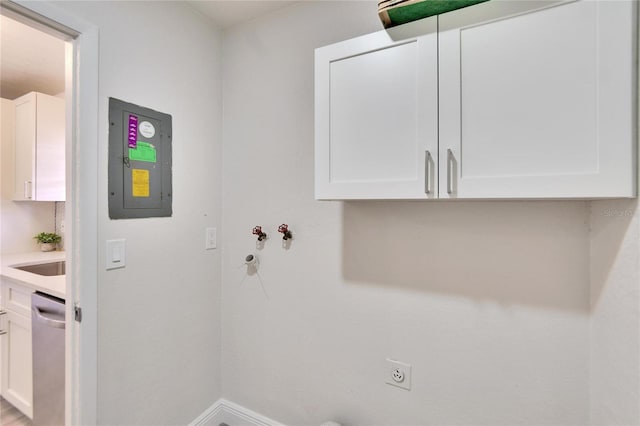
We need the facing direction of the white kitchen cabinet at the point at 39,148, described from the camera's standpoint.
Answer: facing the viewer and to the left of the viewer

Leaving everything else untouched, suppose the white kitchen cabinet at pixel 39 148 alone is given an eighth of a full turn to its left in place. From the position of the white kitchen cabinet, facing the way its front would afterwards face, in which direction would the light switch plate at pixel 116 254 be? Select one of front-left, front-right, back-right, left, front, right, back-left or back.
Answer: front

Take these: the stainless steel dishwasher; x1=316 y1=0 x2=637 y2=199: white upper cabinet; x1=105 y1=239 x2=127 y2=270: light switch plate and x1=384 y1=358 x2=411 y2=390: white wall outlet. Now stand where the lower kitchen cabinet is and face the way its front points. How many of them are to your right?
0

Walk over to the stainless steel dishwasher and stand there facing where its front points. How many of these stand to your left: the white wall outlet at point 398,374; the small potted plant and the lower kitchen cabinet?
1

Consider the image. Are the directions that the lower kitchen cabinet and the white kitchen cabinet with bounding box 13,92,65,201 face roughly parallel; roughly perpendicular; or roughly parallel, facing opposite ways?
roughly parallel

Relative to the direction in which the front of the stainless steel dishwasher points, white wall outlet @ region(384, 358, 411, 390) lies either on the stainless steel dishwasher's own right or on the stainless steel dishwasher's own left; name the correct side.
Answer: on the stainless steel dishwasher's own left

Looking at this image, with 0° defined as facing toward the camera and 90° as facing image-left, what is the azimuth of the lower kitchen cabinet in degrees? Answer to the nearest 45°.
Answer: approximately 45°

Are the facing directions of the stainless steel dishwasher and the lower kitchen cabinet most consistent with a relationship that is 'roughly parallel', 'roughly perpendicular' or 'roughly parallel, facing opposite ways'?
roughly parallel

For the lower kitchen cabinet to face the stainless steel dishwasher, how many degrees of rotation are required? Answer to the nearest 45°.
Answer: approximately 45° to its left

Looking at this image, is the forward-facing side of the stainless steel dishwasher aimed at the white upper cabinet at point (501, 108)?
no

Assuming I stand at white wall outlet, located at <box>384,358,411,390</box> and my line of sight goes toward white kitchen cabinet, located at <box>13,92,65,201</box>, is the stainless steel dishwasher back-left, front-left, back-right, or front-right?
front-left

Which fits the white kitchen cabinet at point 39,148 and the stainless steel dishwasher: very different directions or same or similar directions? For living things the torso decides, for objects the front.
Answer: same or similar directions

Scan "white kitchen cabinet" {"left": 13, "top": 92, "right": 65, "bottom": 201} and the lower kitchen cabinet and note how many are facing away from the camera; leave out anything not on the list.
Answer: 0

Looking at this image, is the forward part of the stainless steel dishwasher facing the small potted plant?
no

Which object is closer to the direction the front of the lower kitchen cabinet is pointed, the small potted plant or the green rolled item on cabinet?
the green rolled item on cabinet
